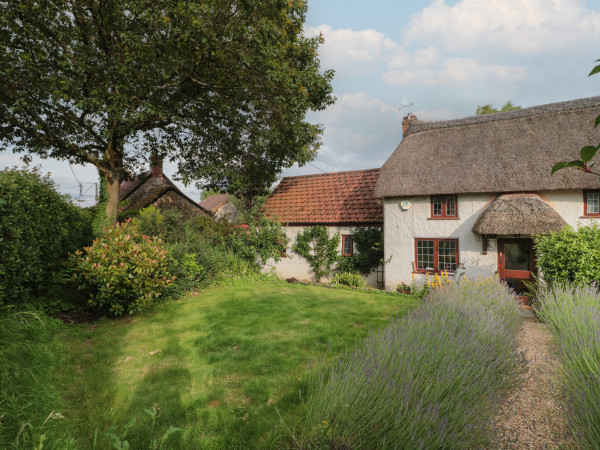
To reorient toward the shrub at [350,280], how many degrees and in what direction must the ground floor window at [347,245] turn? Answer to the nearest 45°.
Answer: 0° — it already faces it

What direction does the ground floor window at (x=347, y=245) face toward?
toward the camera

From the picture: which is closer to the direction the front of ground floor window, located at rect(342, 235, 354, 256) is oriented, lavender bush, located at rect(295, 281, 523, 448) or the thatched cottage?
the lavender bush

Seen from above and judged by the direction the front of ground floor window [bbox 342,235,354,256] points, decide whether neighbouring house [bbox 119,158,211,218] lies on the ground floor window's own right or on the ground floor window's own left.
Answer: on the ground floor window's own right

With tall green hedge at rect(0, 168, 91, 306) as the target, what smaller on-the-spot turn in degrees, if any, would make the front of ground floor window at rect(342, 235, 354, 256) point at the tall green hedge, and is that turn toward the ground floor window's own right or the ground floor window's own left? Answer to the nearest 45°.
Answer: approximately 45° to the ground floor window's own right

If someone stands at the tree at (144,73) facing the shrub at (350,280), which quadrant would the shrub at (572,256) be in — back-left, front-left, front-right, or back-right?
front-right

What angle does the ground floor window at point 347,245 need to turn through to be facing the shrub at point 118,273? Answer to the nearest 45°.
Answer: approximately 45° to its right

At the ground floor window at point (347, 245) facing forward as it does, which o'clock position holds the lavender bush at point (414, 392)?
The lavender bush is roughly at 12 o'clock from the ground floor window.

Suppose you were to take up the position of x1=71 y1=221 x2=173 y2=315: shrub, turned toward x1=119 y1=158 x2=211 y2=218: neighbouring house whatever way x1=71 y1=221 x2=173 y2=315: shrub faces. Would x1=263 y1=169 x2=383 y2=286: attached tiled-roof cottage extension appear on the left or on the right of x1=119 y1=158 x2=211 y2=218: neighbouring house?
right

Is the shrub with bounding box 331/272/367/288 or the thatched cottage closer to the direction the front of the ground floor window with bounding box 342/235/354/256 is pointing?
the shrub

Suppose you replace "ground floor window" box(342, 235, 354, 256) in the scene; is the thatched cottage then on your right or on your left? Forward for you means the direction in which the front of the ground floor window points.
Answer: on your left

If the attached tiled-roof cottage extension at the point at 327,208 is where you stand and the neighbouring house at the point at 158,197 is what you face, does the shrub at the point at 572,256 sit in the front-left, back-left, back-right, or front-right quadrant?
back-left

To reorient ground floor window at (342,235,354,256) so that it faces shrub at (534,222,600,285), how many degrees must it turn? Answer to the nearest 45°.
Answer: approximately 45° to its left

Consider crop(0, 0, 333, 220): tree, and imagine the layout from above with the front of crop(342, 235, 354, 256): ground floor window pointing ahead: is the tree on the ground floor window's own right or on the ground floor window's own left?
on the ground floor window's own right

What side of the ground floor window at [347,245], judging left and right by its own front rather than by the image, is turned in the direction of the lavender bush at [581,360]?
front
